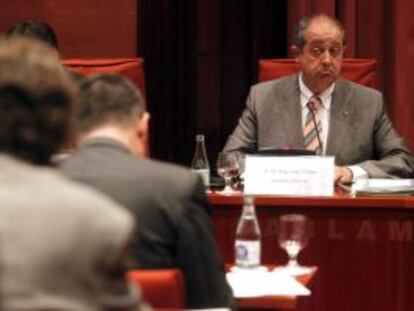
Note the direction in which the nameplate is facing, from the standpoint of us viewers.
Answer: facing the viewer

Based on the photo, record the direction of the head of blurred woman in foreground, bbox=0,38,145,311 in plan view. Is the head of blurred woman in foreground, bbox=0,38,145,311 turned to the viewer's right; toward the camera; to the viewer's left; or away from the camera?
away from the camera

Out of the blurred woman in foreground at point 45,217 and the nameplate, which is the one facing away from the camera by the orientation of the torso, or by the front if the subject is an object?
the blurred woman in foreground

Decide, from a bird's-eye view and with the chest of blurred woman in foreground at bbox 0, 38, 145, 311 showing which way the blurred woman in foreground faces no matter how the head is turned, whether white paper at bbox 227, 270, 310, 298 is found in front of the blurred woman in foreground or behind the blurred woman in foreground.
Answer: in front

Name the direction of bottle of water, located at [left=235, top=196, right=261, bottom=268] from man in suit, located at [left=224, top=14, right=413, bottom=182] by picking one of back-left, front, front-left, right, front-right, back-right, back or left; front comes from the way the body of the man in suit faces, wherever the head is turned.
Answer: front

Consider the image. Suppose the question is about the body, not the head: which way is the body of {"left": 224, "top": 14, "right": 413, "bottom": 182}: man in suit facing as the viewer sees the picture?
toward the camera

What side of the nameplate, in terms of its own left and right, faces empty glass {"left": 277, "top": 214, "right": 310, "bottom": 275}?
front

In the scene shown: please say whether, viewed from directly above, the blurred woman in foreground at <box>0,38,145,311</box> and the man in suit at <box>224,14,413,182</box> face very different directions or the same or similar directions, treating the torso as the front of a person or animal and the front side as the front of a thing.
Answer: very different directions

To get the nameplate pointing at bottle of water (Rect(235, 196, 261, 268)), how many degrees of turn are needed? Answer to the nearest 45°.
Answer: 0° — it already faces it

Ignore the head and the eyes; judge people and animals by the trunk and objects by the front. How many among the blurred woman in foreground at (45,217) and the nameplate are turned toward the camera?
1

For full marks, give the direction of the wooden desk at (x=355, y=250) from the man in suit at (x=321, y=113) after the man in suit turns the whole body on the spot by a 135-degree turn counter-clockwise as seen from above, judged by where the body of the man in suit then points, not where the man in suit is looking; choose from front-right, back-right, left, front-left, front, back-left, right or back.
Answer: back-right

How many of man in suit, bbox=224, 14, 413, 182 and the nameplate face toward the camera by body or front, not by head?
2

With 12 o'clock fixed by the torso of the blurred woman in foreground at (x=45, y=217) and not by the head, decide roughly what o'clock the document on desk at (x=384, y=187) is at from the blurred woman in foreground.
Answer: The document on desk is roughly at 1 o'clock from the blurred woman in foreground.

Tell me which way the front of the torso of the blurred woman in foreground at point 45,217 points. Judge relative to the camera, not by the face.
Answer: away from the camera
